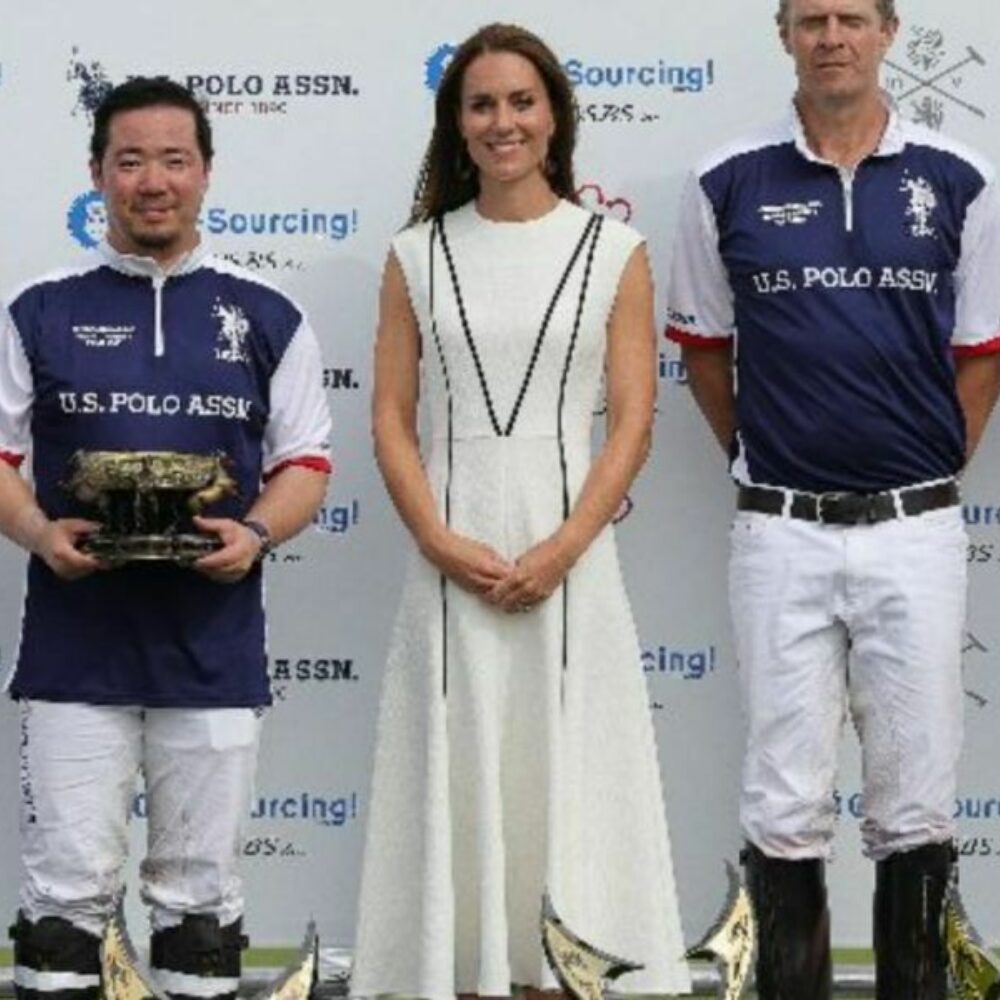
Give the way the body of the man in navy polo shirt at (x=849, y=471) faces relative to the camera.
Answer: toward the camera

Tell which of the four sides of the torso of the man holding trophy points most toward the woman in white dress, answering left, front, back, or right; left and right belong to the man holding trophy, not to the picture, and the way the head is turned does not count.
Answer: left

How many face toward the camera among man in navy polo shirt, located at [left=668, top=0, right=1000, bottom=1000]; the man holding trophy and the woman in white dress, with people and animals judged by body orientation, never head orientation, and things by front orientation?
3

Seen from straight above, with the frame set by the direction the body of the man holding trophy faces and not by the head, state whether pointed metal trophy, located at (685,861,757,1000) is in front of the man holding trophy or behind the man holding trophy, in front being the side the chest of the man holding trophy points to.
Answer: in front

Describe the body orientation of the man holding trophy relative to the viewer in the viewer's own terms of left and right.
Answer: facing the viewer

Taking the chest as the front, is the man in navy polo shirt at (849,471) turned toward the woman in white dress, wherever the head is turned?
no

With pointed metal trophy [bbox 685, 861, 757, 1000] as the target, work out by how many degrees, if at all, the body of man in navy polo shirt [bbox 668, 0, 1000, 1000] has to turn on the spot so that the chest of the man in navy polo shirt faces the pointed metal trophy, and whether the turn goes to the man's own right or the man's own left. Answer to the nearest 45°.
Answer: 0° — they already face it

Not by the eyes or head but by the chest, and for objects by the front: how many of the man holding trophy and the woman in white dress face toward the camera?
2

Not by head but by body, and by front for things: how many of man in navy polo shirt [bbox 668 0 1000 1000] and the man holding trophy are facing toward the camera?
2

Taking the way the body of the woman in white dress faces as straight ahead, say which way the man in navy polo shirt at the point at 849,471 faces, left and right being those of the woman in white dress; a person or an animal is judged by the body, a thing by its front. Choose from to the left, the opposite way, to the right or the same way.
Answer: the same way

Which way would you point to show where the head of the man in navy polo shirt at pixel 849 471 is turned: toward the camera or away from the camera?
toward the camera

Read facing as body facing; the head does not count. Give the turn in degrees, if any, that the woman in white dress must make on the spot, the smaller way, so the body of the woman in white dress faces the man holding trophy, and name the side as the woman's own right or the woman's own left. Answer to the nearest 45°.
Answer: approximately 45° to the woman's own right

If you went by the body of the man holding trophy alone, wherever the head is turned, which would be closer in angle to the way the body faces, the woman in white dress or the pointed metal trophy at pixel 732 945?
the pointed metal trophy

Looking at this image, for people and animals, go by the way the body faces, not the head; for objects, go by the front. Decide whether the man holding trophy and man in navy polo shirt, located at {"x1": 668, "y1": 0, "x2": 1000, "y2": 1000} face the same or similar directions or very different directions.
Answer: same or similar directions

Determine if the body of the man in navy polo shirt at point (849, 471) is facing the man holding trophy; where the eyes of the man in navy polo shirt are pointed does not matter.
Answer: no
